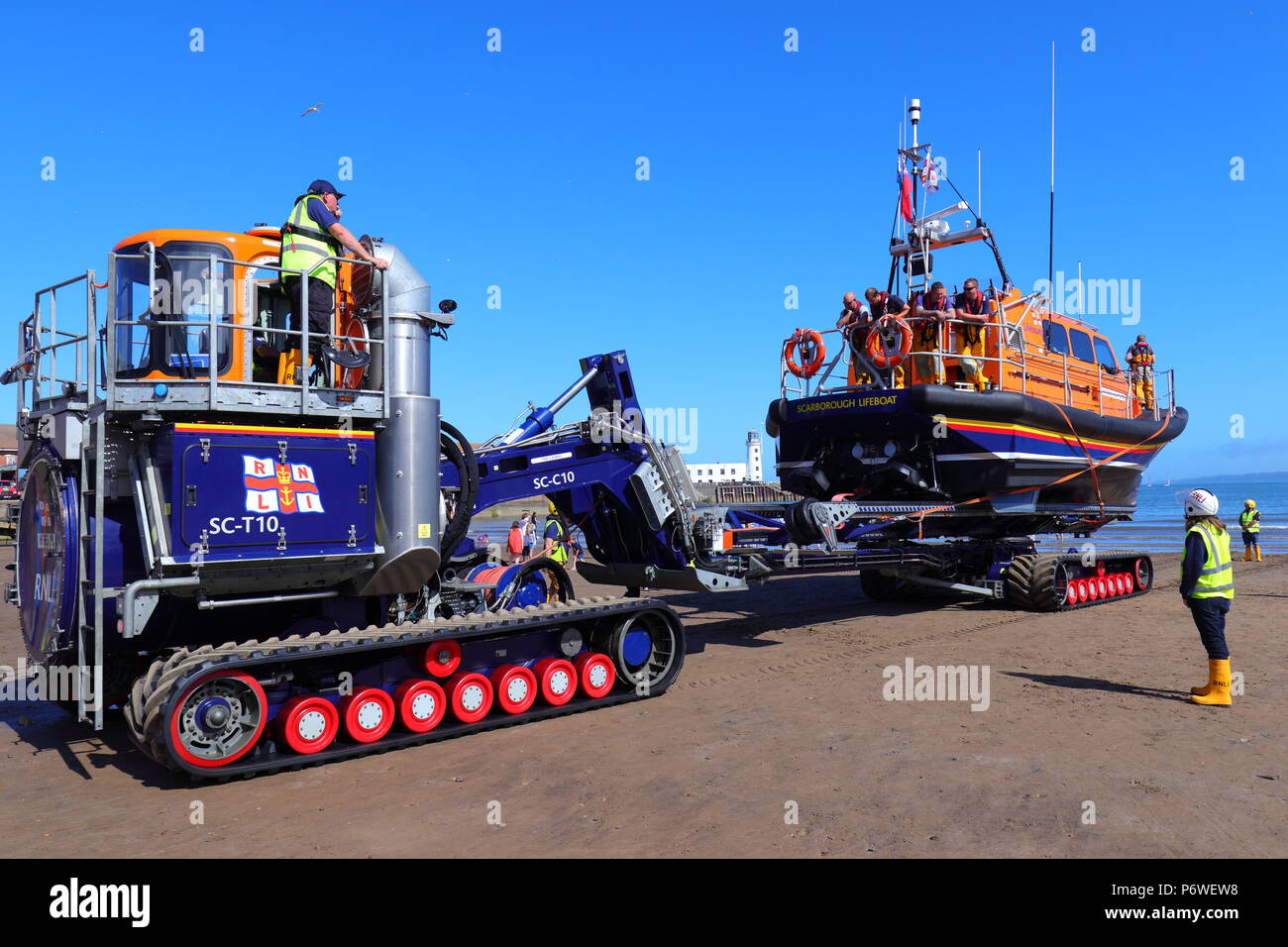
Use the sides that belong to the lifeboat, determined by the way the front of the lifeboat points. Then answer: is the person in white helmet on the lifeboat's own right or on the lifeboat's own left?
on the lifeboat's own right

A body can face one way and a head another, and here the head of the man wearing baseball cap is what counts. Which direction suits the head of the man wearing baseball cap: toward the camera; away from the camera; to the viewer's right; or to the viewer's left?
to the viewer's right

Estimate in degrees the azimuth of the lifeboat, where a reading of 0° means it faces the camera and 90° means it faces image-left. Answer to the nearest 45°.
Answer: approximately 225°

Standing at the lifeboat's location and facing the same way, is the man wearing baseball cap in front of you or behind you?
behind

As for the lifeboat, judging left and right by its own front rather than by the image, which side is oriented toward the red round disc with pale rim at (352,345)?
back
